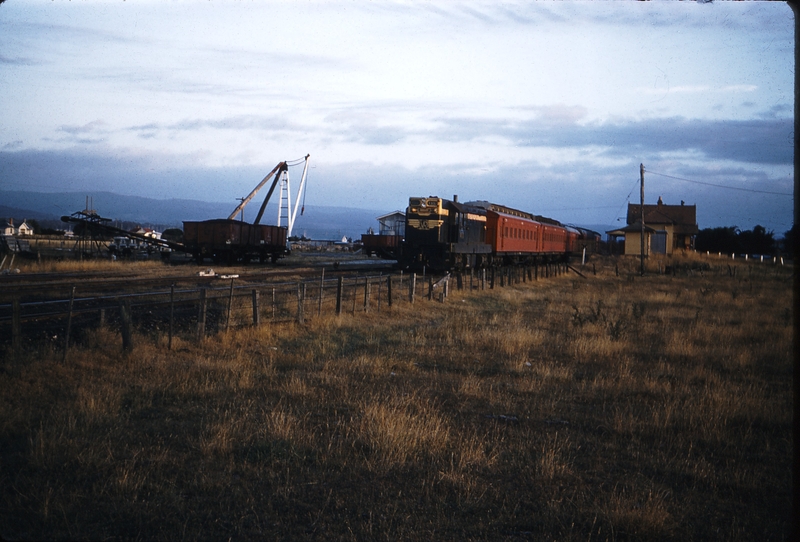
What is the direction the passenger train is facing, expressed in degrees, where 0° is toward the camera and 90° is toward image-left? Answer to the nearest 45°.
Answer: approximately 45°

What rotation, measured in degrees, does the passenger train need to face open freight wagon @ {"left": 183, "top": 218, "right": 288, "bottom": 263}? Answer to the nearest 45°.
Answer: approximately 90° to its right

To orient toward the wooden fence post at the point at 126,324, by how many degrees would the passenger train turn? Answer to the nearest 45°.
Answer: approximately 45° to its left

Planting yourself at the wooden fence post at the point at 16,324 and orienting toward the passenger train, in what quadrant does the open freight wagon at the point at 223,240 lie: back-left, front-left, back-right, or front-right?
front-left

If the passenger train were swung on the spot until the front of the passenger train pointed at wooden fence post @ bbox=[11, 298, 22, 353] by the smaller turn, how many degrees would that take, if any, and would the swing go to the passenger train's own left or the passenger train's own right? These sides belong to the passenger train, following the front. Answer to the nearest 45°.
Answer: approximately 45° to the passenger train's own left

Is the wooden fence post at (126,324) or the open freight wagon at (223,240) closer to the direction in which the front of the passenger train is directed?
the wooden fence post
